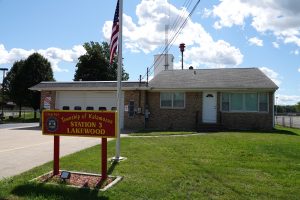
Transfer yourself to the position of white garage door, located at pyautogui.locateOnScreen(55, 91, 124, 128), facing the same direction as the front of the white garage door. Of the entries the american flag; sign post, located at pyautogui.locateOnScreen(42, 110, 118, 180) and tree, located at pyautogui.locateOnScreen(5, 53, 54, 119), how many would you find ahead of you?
2

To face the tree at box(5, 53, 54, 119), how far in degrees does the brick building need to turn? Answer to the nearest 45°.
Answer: approximately 135° to its right

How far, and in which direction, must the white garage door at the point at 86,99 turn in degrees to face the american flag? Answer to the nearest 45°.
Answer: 0° — it already faces it

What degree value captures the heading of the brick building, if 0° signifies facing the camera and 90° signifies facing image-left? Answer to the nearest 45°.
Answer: approximately 0°

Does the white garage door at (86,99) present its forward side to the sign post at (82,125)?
yes

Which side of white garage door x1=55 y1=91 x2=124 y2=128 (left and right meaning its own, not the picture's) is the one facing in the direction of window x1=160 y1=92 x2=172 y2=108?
left

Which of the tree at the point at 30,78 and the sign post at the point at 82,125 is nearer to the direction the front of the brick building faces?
the sign post

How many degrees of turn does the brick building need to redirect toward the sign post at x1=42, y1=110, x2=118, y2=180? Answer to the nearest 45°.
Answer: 0° — it already faces it

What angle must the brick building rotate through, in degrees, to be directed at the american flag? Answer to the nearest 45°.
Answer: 0° — it already faces it

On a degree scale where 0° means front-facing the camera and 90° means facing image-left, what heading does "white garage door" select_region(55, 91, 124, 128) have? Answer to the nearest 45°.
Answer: approximately 0°
